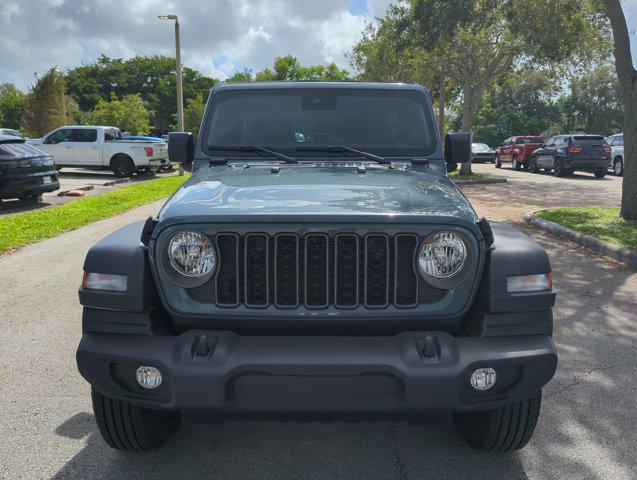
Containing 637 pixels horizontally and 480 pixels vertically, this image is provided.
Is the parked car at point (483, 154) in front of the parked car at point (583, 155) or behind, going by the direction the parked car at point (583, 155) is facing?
in front

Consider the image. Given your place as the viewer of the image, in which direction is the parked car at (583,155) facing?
facing away from the viewer and to the left of the viewer

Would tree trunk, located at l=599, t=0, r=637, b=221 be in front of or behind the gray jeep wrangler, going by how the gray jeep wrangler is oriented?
behind

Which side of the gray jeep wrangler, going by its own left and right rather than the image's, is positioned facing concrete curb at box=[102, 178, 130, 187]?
back

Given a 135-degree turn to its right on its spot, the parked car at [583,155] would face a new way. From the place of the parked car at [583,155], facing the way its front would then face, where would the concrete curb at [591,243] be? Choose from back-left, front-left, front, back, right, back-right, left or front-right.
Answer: right

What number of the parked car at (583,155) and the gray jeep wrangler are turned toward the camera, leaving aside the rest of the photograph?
1

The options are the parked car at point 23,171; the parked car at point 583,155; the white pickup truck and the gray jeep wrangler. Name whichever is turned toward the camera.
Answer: the gray jeep wrangler

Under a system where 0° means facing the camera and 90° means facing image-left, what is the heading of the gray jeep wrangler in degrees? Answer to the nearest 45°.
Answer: approximately 0°

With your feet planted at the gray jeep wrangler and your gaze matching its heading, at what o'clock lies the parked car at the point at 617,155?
The parked car is roughly at 7 o'clock from the gray jeep wrangler.
